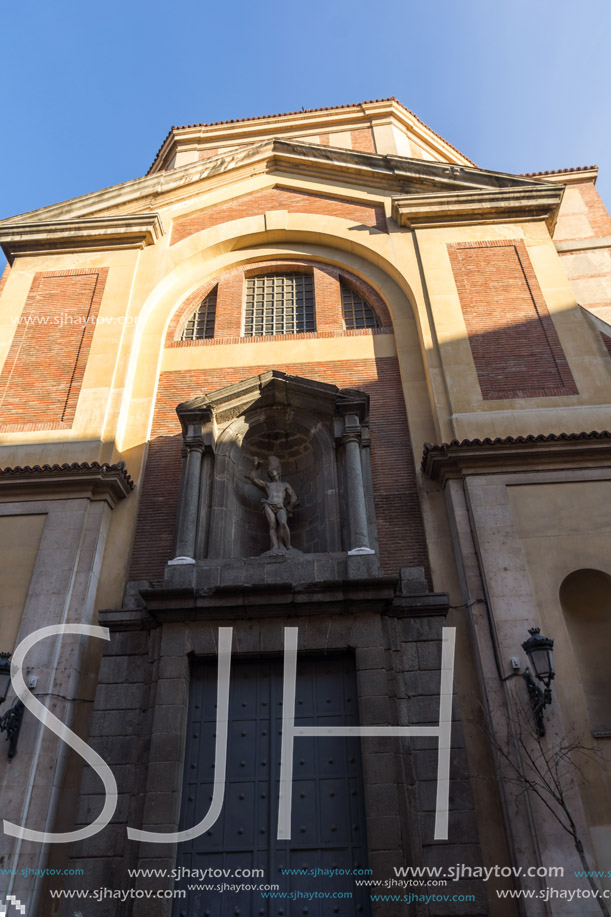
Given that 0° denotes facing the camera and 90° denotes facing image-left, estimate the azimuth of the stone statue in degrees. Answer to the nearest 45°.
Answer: approximately 0°

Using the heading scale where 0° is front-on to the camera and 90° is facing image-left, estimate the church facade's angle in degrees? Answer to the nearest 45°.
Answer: approximately 0°
